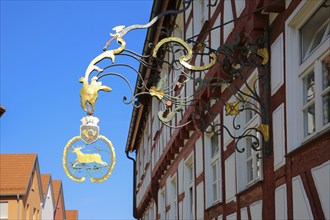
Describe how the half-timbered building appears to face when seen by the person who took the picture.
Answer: facing the viewer and to the left of the viewer
